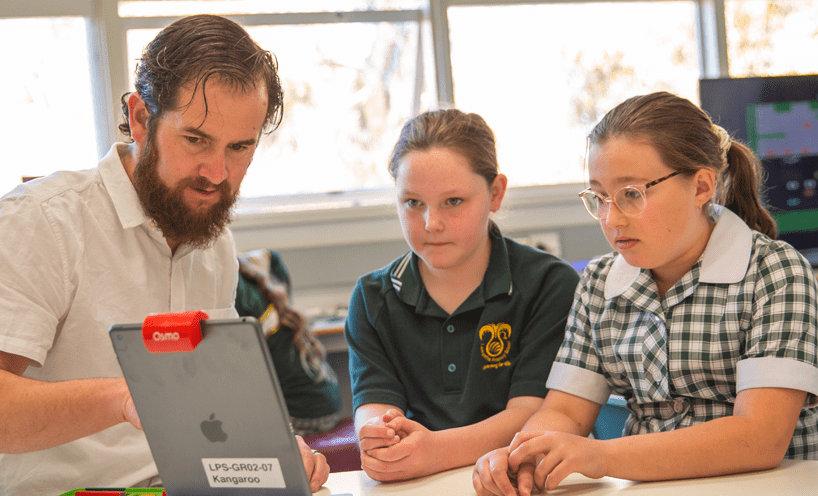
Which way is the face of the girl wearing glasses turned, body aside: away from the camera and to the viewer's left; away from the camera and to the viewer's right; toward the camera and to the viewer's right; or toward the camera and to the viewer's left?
toward the camera and to the viewer's left

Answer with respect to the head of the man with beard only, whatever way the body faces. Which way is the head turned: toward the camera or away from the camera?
toward the camera

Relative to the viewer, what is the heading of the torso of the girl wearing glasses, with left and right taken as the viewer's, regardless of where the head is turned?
facing the viewer and to the left of the viewer

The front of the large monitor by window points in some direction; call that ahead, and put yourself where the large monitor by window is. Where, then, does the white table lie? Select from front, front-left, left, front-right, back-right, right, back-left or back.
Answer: front

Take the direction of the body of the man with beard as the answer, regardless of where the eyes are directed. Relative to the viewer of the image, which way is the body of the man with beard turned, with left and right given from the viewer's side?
facing the viewer and to the right of the viewer

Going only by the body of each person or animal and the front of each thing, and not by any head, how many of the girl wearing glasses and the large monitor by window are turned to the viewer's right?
0

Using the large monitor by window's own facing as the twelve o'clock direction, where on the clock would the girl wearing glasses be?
The girl wearing glasses is roughly at 12 o'clock from the large monitor by window.

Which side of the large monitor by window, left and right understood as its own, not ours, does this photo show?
front

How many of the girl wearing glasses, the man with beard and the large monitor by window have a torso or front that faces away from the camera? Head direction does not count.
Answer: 0

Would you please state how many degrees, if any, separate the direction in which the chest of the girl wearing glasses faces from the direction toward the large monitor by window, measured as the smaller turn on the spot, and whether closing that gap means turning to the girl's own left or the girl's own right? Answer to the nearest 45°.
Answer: approximately 135° to the girl's own right
